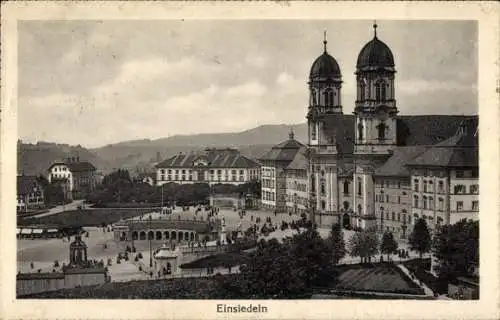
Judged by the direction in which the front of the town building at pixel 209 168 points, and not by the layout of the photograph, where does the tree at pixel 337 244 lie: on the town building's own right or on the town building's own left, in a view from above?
on the town building's own left

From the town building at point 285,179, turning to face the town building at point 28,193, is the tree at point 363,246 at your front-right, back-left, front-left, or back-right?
back-left

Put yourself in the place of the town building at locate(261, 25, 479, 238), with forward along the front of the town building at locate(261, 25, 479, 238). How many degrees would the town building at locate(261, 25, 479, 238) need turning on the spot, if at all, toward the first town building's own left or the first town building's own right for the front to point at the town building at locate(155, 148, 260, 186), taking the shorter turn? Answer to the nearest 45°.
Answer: approximately 45° to the first town building's own right

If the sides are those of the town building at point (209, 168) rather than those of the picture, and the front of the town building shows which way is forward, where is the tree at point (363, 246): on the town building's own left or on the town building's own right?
on the town building's own left

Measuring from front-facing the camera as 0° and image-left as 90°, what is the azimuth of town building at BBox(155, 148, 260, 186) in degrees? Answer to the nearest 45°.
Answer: approximately 0°

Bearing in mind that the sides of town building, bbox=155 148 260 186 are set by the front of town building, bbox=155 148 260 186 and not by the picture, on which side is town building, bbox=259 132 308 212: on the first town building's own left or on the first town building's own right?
on the first town building's own left

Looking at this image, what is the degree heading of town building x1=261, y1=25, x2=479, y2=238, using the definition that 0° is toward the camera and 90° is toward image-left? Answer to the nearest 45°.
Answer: approximately 45°

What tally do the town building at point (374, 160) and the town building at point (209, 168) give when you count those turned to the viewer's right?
0
